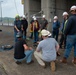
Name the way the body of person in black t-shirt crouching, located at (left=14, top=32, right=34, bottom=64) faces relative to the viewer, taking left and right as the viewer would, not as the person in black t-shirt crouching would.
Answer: facing away from the viewer and to the right of the viewer
